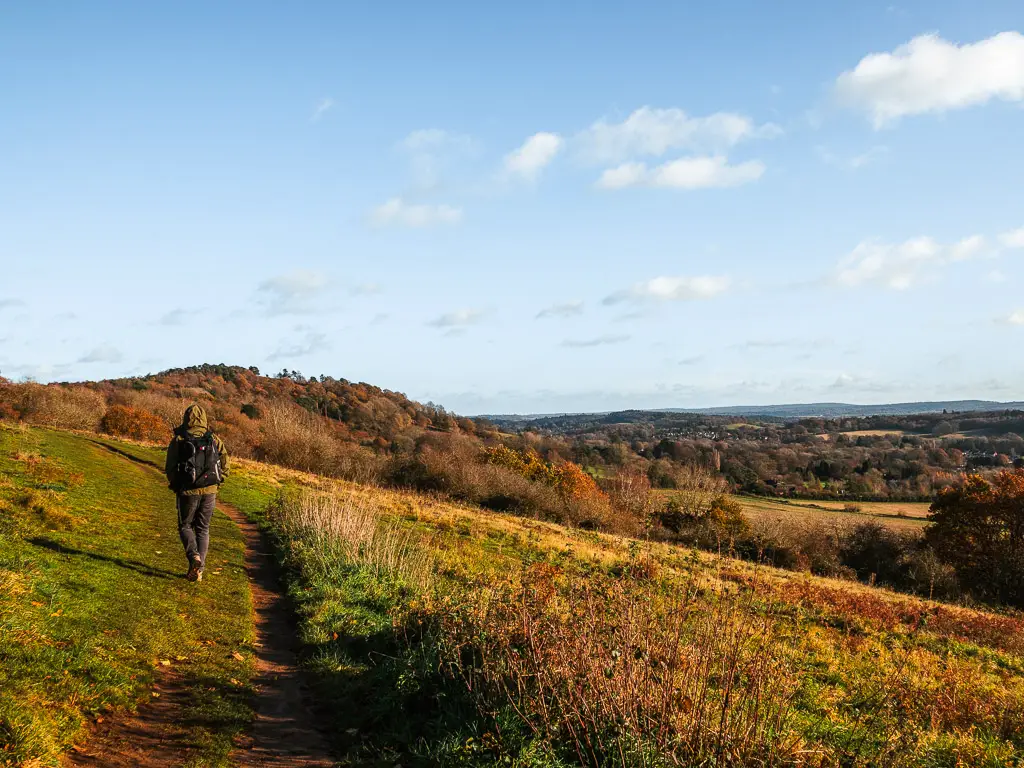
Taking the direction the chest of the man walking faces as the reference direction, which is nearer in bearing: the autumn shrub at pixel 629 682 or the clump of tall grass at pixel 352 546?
the clump of tall grass

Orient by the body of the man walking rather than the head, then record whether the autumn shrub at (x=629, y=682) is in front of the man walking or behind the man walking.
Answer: behind

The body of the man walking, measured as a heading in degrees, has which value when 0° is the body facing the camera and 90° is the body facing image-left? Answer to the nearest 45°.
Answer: approximately 180°
